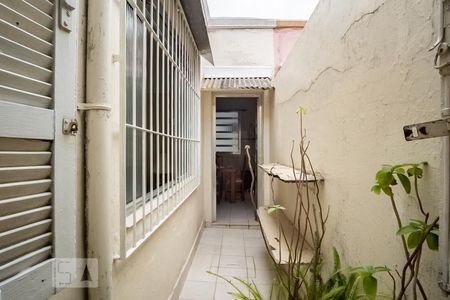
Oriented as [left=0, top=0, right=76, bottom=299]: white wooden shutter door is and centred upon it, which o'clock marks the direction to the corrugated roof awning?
The corrugated roof awning is roughly at 9 o'clock from the white wooden shutter door.

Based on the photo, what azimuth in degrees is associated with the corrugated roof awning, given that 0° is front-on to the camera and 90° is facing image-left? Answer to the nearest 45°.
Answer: approximately 0°

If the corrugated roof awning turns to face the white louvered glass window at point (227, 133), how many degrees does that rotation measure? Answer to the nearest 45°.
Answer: approximately 180°

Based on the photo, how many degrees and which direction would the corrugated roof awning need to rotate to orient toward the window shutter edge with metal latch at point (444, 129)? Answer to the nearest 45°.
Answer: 0° — it already faces it

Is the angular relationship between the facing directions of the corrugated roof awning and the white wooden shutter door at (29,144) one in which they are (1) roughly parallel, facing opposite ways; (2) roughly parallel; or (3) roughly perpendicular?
roughly perpendicular

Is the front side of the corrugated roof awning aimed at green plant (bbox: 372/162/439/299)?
yes
